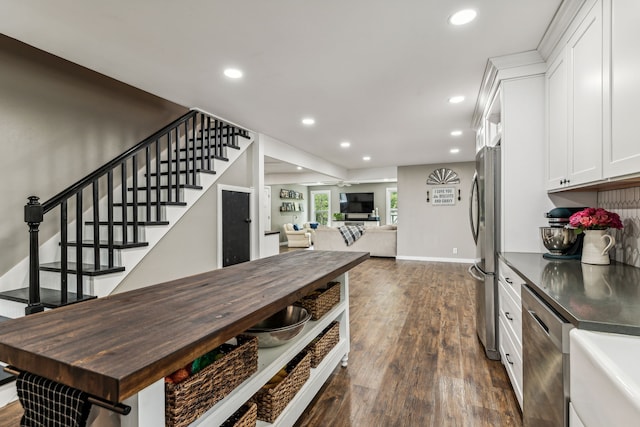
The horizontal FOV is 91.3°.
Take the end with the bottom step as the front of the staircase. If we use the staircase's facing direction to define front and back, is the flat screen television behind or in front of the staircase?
behind

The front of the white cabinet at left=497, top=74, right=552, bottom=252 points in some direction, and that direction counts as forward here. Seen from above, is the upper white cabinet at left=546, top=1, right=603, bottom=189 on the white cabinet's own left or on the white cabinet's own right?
on the white cabinet's own left

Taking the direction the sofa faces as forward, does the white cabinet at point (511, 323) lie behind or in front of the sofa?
behind

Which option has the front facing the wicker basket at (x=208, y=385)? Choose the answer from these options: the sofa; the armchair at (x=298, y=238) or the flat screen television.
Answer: the flat screen television

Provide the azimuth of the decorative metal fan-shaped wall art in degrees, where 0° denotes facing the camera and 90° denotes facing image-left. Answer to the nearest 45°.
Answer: approximately 0°

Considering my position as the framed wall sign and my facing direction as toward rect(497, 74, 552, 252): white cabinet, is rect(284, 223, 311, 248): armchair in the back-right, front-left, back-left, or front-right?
back-right

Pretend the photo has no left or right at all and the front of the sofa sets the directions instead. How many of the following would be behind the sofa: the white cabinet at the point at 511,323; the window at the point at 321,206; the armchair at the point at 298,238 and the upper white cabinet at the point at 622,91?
2

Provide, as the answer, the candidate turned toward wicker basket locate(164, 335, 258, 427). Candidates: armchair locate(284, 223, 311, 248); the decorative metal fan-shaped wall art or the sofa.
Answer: the decorative metal fan-shaped wall art

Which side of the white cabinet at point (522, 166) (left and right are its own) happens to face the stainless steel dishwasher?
left

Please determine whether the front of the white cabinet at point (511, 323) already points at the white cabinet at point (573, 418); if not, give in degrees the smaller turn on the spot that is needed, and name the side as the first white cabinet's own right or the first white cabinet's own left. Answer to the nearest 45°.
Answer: approximately 90° to the first white cabinet's own left

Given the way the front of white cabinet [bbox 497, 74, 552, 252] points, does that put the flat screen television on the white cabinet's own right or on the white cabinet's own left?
on the white cabinet's own right

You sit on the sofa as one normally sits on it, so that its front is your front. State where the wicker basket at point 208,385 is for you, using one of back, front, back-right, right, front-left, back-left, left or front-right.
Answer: back

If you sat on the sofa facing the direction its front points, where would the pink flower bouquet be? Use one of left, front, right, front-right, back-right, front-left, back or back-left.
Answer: back

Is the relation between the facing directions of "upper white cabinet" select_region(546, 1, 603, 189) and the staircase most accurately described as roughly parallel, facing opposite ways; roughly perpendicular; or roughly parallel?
roughly perpendicular

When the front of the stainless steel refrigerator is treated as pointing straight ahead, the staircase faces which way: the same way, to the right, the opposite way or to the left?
to the left

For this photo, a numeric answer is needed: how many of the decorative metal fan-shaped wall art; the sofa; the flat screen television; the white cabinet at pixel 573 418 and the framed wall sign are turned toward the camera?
3
